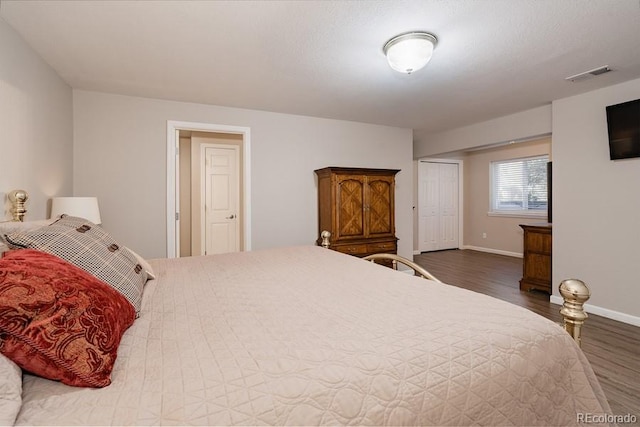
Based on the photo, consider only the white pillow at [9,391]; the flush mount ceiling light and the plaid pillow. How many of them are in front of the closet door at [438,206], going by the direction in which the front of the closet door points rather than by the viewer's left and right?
3

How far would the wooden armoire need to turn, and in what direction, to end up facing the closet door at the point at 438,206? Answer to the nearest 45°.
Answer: approximately 90° to its left

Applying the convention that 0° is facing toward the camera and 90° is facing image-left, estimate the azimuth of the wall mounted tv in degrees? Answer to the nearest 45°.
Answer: approximately 45°

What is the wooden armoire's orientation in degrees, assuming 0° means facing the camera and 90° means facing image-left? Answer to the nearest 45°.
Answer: approximately 315°

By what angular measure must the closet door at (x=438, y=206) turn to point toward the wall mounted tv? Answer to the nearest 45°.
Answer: approximately 45° to its left

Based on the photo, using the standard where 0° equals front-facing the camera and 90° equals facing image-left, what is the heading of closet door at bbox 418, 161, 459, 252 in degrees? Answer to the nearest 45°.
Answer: approximately 0°

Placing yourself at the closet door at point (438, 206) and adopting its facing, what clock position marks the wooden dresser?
The wooden dresser is roughly at 11 o'clock from the closet door.

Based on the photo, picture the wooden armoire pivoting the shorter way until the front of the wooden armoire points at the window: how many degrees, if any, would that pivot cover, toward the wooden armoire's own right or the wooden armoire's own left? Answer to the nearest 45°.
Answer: approximately 90° to the wooden armoire's own left

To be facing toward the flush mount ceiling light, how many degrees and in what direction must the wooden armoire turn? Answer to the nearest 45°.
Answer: approximately 45° to its right

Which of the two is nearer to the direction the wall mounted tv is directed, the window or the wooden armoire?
the wooden armoire

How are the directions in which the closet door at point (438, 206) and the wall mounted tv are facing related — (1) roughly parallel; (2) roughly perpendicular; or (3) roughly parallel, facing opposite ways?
roughly perpendicular

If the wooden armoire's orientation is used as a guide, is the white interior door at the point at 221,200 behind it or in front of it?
behind
